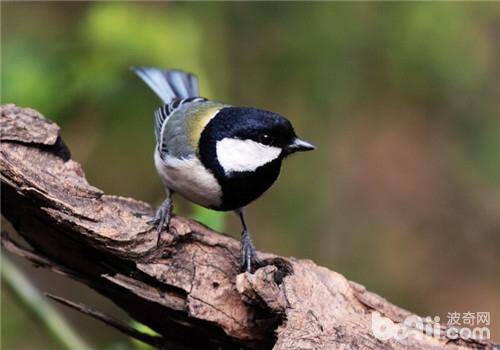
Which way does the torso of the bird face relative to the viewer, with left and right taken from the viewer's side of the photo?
facing the viewer and to the right of the viewer
